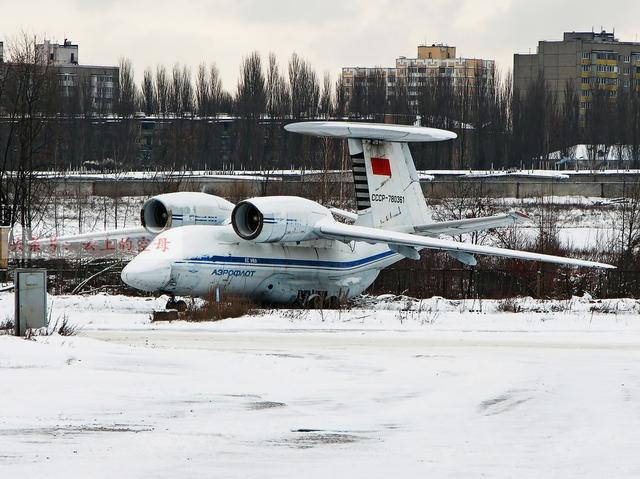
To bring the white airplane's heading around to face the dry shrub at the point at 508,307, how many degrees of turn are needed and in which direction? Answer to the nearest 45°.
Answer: approximately 135° to its left

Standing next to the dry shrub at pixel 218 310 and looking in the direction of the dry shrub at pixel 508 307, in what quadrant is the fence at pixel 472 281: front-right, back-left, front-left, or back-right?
front-left

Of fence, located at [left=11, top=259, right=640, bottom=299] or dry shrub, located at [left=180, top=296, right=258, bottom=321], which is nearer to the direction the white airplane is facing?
the dry shrub

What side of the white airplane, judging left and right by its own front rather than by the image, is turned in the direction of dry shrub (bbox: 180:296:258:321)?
front
